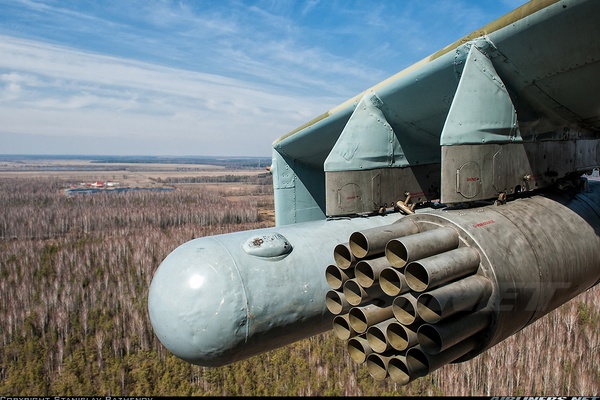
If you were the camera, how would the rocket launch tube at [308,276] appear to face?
facing the viewer and to the left of the viewer
